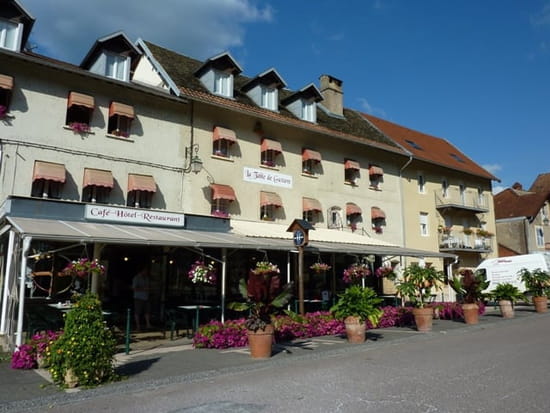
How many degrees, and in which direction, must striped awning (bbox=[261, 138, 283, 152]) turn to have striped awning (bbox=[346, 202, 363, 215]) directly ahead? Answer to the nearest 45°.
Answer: approximately 90° to its left

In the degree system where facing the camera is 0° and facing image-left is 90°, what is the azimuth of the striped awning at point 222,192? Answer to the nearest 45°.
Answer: approximately 315°

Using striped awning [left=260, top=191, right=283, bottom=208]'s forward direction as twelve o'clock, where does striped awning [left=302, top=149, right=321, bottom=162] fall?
striped awning [left=302, top=149, right=321, bottom=162] is roughly at 9 o'clock from striped awning [left=260, top=191, right=283, bottom=208].

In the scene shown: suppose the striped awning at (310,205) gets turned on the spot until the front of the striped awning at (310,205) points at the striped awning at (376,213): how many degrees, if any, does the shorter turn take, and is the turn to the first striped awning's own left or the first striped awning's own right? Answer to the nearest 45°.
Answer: approximately 90° to the first striped awning's own left

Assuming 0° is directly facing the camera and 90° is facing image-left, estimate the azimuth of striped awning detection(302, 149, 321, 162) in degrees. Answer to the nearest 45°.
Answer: approximately 315°

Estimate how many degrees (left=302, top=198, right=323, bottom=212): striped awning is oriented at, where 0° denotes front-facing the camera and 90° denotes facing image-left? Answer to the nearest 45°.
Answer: approximately 315°

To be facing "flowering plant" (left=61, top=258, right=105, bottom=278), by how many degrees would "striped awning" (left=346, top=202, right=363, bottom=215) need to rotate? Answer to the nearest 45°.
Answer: approximately 90° to its right

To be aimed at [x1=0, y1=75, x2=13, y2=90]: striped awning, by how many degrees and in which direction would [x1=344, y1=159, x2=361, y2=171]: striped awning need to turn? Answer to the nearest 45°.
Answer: approximately 90° to its right

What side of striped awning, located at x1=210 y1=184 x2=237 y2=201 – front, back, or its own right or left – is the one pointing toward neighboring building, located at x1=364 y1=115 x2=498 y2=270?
left

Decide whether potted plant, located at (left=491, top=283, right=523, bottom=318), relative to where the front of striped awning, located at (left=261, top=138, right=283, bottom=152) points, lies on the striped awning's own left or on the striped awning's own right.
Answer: on the striped awning's own left
